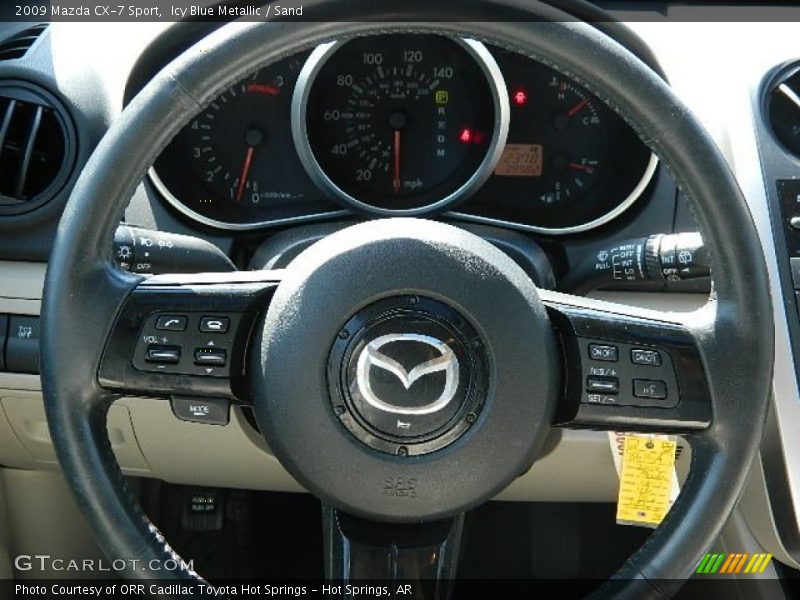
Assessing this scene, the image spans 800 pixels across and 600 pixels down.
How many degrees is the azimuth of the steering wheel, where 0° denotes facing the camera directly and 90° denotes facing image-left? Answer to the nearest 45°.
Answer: approximately 0°
